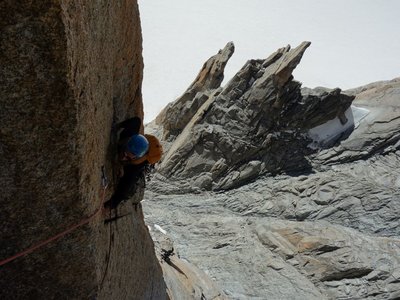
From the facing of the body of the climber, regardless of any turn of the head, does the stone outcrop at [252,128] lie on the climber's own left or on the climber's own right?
on the climber's own right

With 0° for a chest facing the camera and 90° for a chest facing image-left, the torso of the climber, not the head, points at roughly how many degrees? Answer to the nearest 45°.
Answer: approximately 90°

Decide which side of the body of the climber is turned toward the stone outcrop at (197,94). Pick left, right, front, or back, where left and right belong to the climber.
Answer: right
